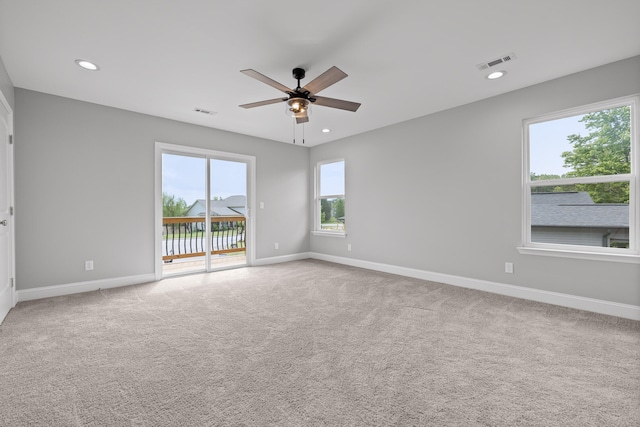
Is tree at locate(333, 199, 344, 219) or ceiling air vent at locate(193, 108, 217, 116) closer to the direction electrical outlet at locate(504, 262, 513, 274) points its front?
the ceiling air vent

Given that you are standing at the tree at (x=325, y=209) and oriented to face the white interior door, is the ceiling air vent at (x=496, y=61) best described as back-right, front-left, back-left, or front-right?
front-left

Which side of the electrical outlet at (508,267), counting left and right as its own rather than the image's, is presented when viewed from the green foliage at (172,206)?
right

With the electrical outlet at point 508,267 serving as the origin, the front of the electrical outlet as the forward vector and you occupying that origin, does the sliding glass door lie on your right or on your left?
on your right

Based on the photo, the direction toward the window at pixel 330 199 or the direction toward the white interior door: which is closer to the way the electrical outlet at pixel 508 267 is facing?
the white interior door

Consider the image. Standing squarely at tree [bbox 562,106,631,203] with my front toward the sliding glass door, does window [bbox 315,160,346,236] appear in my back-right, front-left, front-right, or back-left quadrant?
front-right

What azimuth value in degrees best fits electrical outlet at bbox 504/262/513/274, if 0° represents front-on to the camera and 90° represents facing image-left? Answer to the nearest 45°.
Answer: approximately 0°

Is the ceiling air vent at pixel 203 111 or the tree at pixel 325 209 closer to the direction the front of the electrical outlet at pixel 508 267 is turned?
the ceiling air vent
